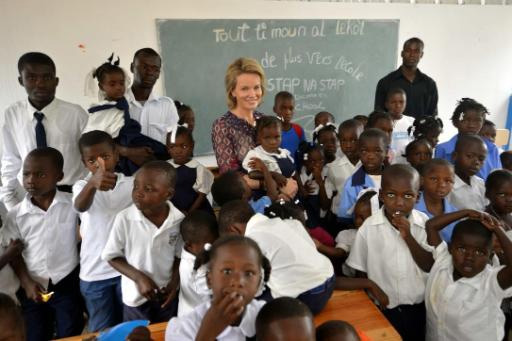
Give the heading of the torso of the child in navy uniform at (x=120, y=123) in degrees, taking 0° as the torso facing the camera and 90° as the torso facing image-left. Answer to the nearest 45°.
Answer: approximately 315°

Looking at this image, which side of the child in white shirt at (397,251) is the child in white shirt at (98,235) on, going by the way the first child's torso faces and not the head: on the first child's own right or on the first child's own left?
on the first child's own right

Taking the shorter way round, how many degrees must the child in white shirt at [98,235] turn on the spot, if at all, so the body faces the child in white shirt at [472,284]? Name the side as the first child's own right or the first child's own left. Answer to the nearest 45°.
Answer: approximately 45° to the first child's own left

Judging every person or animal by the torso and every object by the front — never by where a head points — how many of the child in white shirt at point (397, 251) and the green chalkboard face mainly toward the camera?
2

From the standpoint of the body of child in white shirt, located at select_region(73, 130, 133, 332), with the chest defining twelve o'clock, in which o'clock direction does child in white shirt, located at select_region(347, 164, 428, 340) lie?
child in white shirt, located at select_region(347, 164, 428, 340) is roughly at 10 o'clock from child in white shirt, located at select_region(73, 130, 133, 332).
